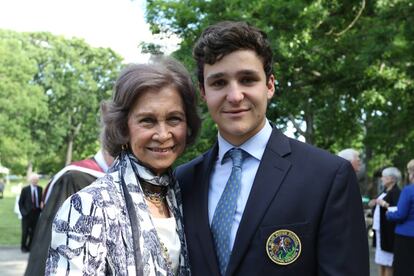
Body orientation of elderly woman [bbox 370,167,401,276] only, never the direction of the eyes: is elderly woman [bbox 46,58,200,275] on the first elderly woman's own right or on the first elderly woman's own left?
on the first elderly woman's own left

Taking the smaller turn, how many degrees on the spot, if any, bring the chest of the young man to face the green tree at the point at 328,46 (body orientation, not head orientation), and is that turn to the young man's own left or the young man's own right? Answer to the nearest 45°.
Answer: approximately 135° to the young man's own right

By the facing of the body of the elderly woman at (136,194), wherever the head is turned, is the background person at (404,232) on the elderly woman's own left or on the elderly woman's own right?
on the elderly woman's own left

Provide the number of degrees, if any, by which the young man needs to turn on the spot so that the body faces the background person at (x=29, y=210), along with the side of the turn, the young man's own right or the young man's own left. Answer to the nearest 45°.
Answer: approximately 90° to the young man's own right

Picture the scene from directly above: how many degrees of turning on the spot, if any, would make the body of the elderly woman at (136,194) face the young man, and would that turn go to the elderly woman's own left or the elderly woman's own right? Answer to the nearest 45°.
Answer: approximately 45° to the elderly woman's own left

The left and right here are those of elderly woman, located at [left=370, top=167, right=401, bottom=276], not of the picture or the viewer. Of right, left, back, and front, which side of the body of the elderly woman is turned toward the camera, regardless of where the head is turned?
left

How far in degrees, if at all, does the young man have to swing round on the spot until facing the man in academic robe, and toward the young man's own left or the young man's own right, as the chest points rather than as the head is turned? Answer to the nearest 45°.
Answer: approximately 90° to the young man's own right

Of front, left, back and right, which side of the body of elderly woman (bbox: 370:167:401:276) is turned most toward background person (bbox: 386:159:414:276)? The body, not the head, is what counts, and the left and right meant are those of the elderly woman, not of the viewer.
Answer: left

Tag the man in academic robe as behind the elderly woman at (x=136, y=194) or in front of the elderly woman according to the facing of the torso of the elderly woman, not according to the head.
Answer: behind
